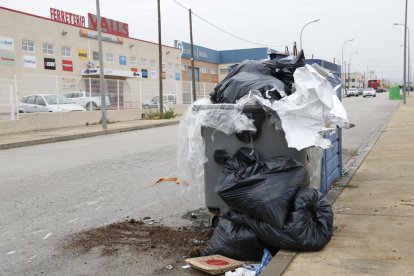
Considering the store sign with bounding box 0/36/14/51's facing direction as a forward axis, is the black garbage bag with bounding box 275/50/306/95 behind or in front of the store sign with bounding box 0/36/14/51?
in front

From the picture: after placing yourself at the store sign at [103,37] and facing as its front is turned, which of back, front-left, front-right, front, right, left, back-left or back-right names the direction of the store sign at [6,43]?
right

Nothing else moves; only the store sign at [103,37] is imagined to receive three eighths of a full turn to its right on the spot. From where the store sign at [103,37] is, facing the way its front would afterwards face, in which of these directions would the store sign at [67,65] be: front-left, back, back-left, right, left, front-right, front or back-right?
front-left

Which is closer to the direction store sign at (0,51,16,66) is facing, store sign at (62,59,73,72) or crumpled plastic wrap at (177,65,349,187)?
the crumpled plastic wrap

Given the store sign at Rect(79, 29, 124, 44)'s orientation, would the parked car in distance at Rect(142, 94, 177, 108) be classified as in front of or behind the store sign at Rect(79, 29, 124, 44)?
in front

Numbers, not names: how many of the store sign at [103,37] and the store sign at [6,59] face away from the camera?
0

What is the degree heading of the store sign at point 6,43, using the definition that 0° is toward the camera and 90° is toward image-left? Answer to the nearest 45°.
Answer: approximately 315°

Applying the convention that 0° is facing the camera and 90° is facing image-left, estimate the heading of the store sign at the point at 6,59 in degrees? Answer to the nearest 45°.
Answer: approximately 315°

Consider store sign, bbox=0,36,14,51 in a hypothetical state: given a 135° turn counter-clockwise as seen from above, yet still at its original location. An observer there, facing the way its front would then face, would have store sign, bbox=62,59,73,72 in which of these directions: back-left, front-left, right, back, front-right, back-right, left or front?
front-right
